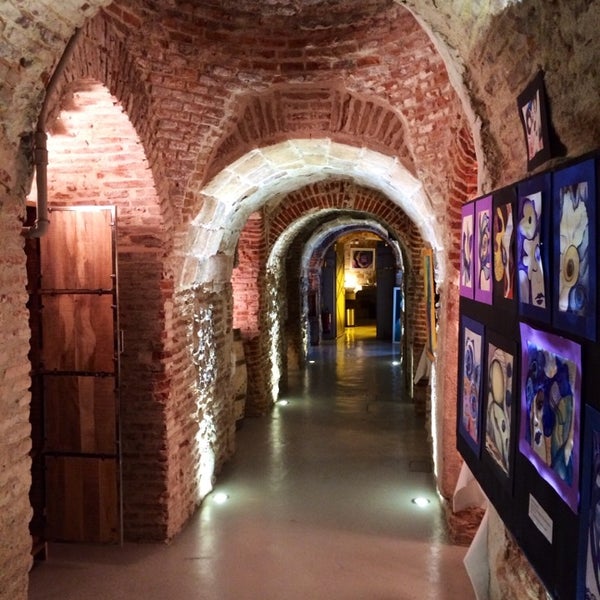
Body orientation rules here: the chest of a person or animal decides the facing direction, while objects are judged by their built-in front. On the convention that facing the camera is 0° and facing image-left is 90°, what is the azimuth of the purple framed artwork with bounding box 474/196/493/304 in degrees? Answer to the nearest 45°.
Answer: approximately 90°

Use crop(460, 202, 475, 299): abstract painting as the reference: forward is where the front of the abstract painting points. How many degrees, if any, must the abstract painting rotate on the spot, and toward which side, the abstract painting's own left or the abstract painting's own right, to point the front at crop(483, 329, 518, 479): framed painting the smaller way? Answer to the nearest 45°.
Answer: approximately 90° to the abstract painting's own left

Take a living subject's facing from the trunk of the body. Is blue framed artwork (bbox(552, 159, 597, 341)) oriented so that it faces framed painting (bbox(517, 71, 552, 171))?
no

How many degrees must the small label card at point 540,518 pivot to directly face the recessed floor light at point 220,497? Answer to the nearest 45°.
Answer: approximately 90° to its right

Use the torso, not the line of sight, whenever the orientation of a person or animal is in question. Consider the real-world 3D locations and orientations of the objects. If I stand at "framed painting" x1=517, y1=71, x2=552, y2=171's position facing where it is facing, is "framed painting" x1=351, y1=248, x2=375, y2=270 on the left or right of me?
on my right

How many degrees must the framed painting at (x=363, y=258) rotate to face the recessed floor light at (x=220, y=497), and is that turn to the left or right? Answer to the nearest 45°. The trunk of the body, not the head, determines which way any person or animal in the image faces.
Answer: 0° — it already faces it

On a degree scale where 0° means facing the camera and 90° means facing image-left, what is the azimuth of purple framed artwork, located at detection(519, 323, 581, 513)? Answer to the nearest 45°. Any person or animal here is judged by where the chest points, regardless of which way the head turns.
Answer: approximately 45°

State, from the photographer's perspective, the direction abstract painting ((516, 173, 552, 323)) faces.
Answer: facing the viewer and to the left of the viewer

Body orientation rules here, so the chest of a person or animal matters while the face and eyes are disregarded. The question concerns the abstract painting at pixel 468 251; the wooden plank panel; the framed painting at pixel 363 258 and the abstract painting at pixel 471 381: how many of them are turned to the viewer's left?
2

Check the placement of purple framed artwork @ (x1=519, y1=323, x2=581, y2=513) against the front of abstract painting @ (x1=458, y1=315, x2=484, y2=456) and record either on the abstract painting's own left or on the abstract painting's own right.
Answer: on the abstract painting's own left

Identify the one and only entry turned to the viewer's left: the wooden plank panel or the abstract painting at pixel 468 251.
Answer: the abstract painting

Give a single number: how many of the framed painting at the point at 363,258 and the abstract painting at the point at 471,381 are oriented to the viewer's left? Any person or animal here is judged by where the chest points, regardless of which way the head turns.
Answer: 1
